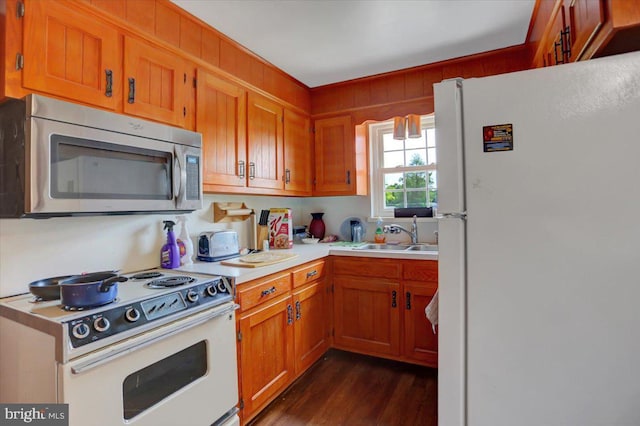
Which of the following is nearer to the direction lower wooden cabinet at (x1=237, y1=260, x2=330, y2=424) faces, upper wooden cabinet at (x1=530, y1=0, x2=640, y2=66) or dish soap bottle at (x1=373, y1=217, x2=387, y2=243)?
the upper wooden cabinet

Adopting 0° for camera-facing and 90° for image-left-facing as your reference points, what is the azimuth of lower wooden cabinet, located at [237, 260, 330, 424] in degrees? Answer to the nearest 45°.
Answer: approximately 315°

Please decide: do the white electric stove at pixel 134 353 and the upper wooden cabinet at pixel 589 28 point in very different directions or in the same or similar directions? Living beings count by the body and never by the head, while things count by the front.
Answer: very different directions

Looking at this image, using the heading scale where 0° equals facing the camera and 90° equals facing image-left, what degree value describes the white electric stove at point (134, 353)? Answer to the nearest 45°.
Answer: approximately 315°

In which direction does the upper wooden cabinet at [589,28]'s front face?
to the viewer's left

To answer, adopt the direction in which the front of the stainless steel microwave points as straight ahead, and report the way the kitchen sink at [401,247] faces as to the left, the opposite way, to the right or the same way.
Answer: to the right
